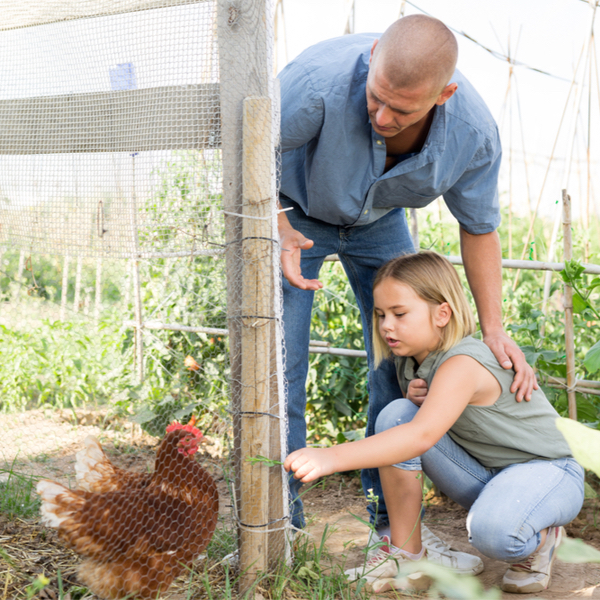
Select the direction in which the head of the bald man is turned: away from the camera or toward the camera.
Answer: toward the camera

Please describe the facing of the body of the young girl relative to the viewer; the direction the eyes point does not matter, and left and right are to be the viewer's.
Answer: facing the viewer and to the left of the viewer

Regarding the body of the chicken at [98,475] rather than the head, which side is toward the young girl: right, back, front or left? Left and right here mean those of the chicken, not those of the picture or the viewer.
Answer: front

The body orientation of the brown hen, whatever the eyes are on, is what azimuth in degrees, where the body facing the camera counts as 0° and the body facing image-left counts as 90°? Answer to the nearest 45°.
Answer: approximately 270°

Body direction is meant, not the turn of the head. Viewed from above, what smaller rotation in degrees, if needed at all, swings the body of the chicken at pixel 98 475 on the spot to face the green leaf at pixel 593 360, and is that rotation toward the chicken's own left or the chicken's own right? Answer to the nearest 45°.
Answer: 0° — it already faces it

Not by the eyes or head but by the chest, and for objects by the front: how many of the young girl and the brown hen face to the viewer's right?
1

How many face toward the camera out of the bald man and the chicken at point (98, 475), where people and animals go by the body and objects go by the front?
1

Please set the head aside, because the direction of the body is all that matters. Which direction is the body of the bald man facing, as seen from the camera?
toward the camera

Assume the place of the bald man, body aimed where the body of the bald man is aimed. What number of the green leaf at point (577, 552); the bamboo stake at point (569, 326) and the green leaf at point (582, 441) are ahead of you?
2

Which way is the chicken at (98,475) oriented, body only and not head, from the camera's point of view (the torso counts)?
to the viewer's right

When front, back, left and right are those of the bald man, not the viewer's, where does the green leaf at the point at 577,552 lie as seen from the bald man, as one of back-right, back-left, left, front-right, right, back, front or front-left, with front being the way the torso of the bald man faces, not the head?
front

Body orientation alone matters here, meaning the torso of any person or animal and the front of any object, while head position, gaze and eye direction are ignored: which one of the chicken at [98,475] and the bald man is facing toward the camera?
the bald man

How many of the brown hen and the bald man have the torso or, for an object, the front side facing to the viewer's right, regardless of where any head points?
1

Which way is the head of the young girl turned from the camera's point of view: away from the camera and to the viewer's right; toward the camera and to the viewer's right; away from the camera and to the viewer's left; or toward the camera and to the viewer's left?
toward the camera and to the viewer's left
